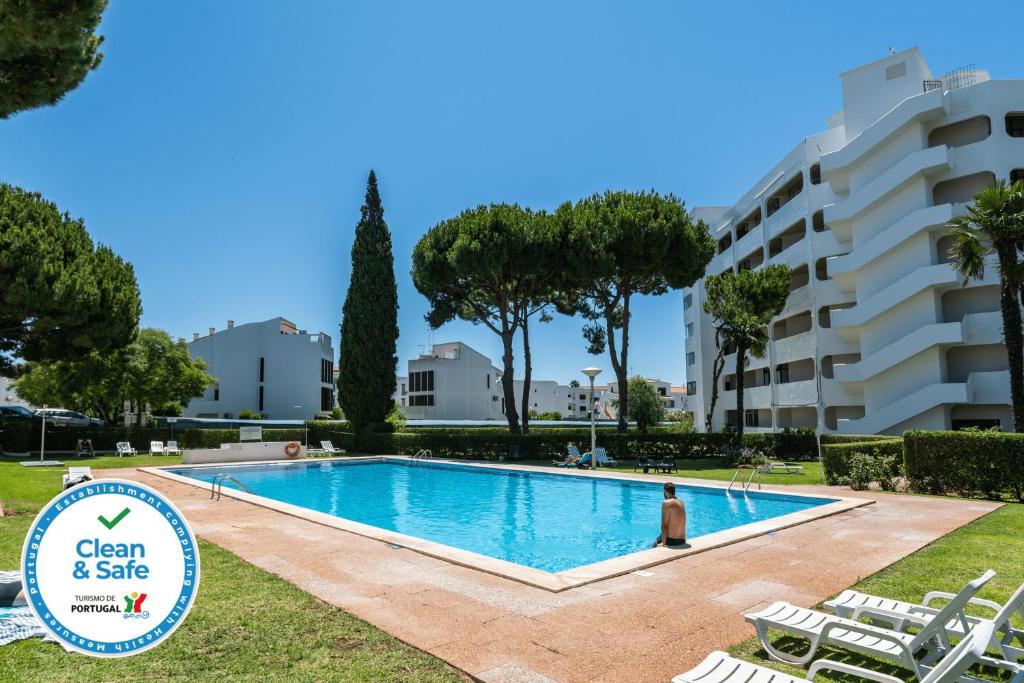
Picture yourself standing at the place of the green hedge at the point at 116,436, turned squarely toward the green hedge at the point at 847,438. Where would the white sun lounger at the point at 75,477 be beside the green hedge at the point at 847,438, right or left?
right

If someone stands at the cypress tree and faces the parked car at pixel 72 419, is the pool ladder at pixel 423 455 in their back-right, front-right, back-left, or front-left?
back-left

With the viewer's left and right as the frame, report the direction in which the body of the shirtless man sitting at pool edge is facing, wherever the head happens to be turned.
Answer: facing away from the viewer and to the left of the viewer

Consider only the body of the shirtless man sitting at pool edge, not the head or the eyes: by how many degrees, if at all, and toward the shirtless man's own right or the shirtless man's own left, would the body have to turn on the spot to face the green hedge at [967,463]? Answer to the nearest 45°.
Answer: approximately 90° to the shirtless man's own right

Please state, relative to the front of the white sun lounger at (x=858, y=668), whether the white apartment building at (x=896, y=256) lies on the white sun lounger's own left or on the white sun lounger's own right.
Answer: on the white sun lounger's own right

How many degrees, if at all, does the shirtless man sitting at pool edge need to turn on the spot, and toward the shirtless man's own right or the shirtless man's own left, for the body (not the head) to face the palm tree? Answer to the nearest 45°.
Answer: approximately 90° to the shirtless man's own right

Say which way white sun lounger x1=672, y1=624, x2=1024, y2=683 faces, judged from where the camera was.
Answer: facing to the left of the viewer
